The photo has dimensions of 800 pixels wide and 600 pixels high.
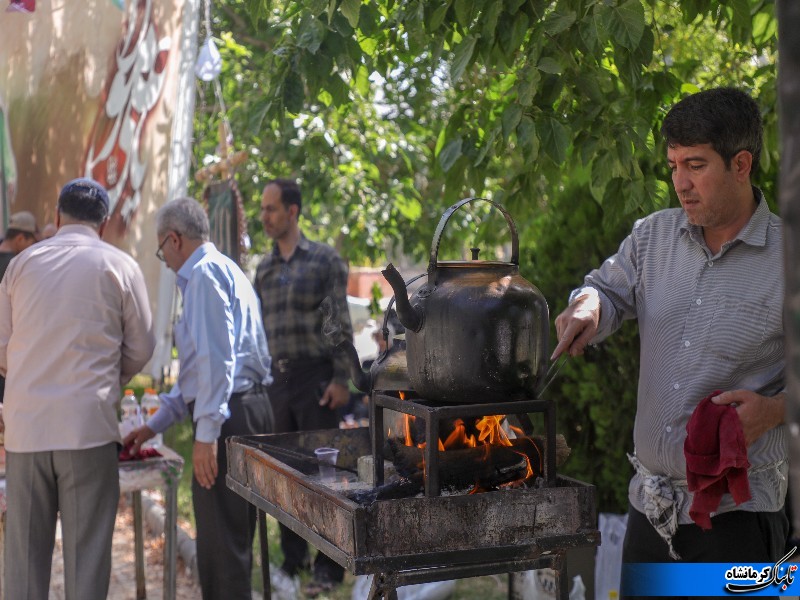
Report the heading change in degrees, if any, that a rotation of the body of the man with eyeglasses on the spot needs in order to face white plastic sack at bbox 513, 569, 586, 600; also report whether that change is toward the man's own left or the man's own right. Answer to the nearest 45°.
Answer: approximately 180°

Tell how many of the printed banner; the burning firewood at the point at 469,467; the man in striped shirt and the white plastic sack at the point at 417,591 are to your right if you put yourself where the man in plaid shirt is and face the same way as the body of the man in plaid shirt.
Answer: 1

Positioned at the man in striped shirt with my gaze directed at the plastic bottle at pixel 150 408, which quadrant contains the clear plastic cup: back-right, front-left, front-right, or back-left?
front-left

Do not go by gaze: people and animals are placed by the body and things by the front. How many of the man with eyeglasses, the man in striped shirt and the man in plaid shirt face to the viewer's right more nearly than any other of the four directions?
0

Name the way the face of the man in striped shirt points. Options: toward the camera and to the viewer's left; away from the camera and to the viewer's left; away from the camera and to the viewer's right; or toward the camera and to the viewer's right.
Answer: toward the camera and to the viewer's left

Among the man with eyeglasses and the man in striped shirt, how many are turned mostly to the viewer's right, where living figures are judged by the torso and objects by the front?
0

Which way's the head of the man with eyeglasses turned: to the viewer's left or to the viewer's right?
to the viewer's left

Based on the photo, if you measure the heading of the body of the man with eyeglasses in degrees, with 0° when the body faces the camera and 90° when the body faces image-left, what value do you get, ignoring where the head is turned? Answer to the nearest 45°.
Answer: approximately 90°

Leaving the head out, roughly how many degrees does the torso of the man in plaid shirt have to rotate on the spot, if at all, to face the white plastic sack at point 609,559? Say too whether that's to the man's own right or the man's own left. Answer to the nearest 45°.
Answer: approximately 90° to the man's own left

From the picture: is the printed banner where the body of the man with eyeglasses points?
no

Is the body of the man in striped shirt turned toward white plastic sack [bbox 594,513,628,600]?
no

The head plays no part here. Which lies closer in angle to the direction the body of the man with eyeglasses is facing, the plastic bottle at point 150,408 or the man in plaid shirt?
the plastic bottle

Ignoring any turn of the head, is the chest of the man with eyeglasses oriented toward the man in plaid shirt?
no

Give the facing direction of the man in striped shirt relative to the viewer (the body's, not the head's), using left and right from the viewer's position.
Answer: facing the viewer and to the left of the viewer
